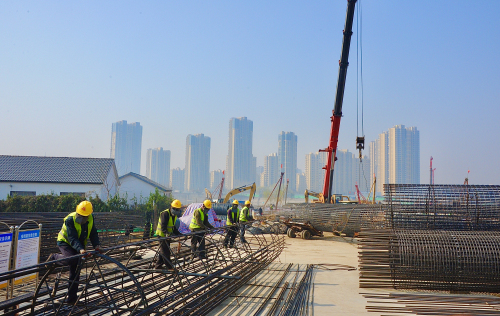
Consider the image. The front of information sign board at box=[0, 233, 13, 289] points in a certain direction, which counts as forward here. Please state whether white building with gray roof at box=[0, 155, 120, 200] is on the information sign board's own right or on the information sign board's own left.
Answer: on the information sign board's own left

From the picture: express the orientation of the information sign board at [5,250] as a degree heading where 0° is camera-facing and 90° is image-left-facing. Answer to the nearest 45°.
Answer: approximately 315°

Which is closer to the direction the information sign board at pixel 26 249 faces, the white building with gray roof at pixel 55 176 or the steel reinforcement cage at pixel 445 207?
the steel reinforcement cage

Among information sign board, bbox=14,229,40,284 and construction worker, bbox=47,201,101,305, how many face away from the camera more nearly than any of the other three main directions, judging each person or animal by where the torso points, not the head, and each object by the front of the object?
0

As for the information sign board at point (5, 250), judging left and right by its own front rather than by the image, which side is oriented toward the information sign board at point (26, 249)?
left

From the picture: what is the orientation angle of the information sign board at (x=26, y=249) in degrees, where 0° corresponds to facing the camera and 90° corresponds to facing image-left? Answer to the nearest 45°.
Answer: approximately 315°
